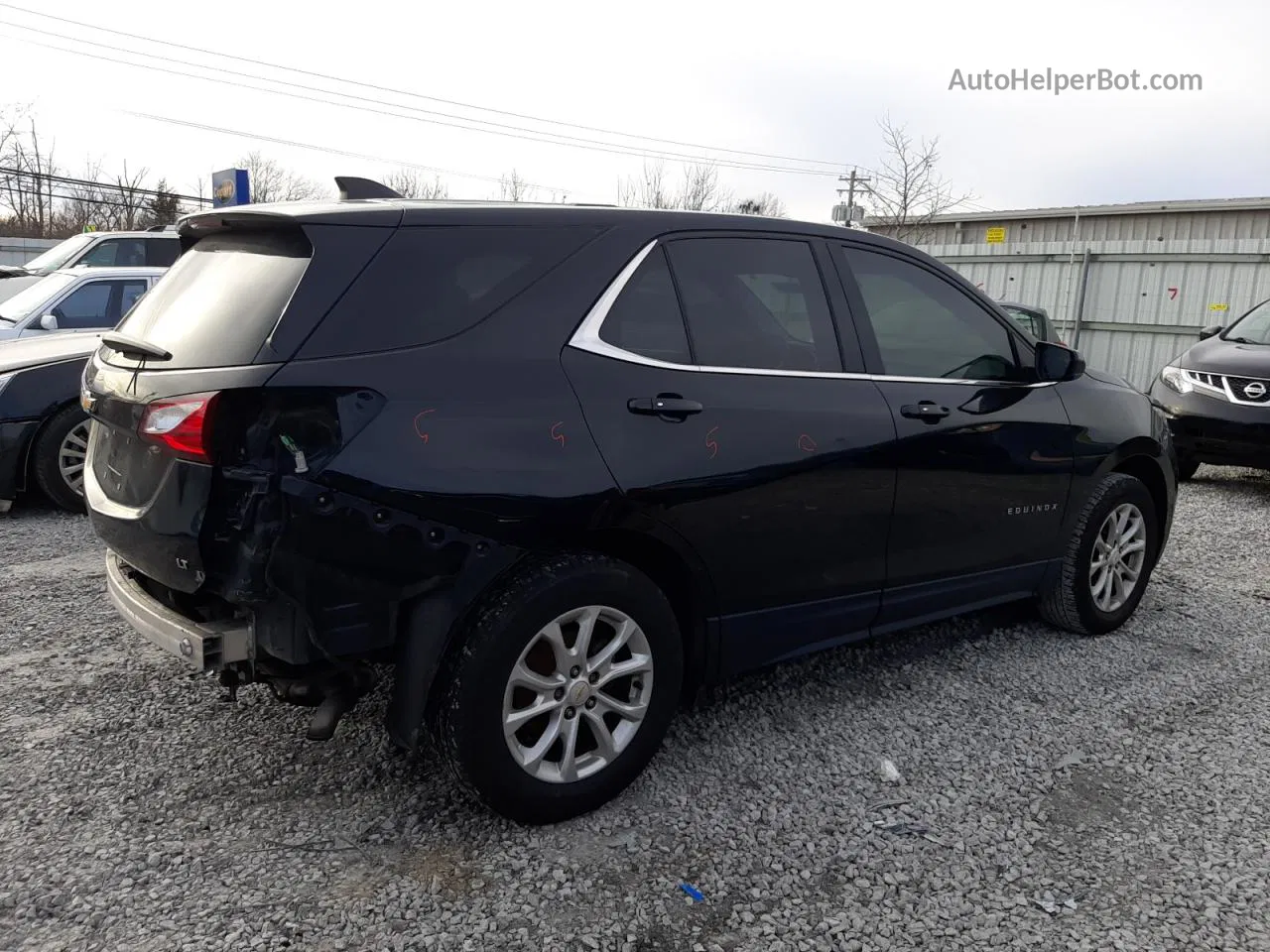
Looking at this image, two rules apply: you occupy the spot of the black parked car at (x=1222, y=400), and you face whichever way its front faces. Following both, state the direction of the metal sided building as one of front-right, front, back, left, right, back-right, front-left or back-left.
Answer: back-right

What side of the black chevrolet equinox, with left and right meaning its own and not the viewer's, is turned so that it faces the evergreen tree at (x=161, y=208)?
left

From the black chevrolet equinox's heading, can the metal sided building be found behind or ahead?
ahead

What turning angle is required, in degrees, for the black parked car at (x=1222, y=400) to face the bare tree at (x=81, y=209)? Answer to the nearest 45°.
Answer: approximately 45° to its right

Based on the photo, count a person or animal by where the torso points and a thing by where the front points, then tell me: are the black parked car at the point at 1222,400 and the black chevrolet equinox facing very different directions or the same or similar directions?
very different directions

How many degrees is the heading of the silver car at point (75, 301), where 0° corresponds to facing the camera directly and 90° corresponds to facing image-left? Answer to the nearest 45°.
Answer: approximately 45°

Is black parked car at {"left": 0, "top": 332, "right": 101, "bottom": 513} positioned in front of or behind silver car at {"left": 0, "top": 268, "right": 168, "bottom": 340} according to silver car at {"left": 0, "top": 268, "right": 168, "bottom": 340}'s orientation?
in front

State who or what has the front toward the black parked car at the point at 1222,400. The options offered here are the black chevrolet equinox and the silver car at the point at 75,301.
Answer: the black chevrolet equinox

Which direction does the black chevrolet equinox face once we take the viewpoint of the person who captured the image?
facing away from the viewer and to the right of the viewer

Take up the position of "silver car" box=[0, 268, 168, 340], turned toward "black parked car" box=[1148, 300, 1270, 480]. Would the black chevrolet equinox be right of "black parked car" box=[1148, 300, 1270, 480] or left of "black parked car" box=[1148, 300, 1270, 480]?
right

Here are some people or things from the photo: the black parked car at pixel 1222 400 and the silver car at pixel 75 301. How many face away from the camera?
0

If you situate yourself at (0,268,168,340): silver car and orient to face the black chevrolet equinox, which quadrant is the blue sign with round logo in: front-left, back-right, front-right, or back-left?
back-left

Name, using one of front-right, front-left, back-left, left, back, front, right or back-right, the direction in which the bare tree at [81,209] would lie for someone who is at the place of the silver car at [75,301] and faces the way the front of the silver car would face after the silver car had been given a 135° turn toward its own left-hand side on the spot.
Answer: left

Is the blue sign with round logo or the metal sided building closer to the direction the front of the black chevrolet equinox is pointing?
the metal sided building
